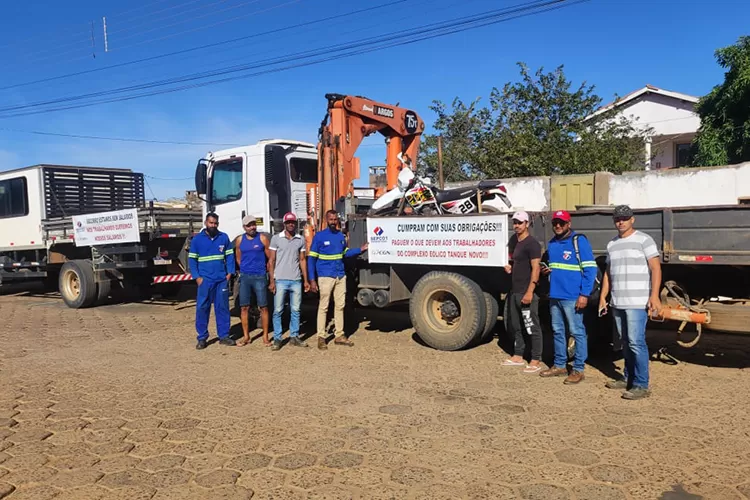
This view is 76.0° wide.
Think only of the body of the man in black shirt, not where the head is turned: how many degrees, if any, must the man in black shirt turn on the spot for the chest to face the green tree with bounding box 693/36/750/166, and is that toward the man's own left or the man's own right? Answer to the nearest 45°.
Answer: approximately 180°

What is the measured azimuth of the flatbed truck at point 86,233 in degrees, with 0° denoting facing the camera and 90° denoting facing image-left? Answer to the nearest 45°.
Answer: approximately 135°

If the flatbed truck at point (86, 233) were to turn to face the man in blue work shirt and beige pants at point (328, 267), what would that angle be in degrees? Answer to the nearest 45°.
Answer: approximately 135° to its left

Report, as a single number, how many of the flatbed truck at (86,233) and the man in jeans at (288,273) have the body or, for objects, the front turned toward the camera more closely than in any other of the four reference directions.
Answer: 1

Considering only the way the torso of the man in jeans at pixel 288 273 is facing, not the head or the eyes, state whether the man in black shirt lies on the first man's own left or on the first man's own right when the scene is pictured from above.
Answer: on the first man's own left

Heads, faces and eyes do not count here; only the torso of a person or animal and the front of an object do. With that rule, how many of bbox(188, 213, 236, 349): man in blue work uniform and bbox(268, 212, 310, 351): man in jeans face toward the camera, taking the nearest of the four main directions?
2

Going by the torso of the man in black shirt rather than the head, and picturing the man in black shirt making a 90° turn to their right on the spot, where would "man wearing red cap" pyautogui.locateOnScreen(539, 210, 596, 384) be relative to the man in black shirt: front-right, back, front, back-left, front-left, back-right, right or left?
back

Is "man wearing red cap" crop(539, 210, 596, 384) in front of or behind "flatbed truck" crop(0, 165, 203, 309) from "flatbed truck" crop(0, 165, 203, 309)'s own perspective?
behind

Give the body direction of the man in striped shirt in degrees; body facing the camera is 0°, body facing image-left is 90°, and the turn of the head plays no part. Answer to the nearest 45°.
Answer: approximately 45°

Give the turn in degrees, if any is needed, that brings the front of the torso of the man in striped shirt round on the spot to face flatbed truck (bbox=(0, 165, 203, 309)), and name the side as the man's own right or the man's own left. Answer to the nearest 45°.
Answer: approximately 45° to the man's own right

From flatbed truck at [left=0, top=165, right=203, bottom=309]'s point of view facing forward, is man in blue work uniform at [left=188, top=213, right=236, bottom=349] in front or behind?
behind

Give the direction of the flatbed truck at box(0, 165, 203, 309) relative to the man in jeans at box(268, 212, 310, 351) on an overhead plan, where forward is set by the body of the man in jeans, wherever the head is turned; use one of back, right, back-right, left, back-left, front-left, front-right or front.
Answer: back-right
